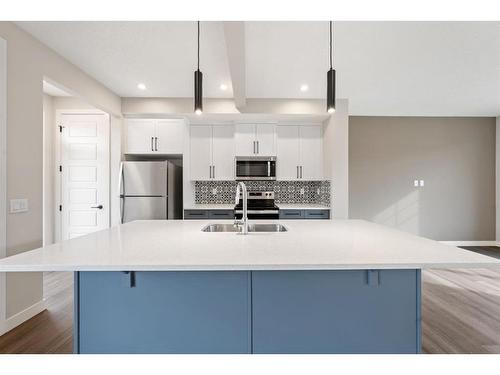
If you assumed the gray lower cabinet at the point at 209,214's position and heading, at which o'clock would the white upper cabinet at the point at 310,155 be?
The white upper cabinet is roughly at 9 o'clock from the gray lower cabinet.

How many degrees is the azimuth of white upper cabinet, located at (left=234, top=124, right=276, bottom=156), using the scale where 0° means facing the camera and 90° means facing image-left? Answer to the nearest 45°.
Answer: approximately 0°

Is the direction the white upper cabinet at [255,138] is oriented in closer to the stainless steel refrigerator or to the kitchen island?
the kitchen island

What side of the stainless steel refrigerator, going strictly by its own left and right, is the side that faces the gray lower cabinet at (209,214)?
left

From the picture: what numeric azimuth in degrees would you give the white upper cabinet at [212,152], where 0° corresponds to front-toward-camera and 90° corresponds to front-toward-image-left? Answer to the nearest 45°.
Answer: approximately 0°
